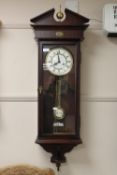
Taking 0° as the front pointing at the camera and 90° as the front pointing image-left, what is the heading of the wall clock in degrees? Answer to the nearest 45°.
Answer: approximately 0°
